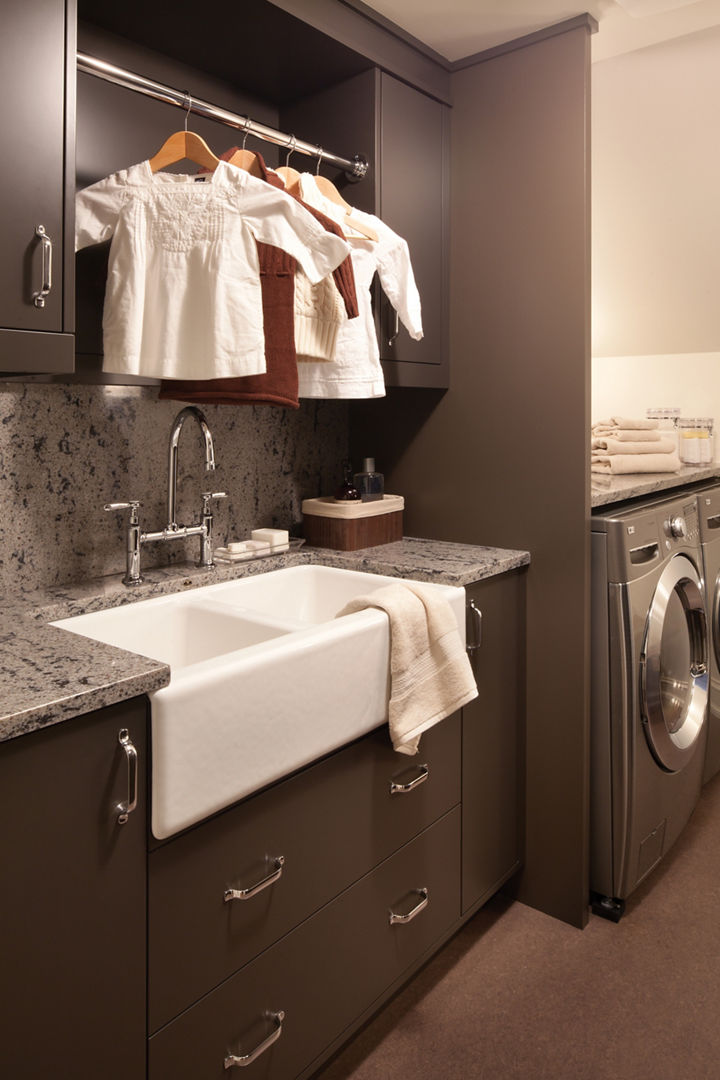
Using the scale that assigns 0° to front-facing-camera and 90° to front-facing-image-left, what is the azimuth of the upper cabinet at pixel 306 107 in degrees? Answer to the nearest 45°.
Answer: approximately 315°

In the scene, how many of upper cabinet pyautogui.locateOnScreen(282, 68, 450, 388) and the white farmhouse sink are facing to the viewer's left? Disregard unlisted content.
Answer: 0

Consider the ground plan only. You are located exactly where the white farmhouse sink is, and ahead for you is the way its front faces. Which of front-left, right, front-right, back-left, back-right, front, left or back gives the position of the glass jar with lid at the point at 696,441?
left

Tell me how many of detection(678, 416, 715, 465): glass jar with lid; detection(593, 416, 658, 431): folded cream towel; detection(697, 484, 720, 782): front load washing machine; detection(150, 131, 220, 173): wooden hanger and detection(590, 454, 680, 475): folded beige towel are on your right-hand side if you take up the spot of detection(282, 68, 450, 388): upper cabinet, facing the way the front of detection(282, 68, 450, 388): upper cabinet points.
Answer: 1

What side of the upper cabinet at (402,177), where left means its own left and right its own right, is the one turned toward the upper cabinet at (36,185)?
right

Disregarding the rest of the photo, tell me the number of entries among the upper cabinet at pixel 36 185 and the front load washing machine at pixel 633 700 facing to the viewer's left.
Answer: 0

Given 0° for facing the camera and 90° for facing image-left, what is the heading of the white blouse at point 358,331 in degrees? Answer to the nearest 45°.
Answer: approximately 45°

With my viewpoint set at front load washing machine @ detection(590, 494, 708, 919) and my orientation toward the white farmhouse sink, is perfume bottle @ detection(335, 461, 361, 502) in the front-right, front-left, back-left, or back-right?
front-right
